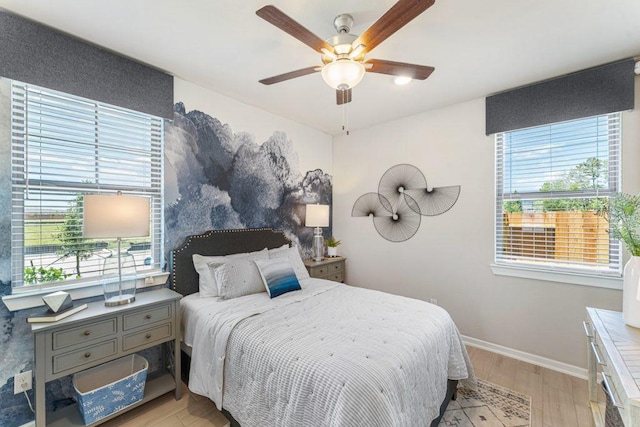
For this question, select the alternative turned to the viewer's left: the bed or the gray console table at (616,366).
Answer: the gray console table

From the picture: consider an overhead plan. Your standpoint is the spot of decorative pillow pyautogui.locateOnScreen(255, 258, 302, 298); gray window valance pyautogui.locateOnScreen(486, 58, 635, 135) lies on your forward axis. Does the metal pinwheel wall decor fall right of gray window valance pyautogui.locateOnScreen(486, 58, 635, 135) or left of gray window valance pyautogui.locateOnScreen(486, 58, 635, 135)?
left

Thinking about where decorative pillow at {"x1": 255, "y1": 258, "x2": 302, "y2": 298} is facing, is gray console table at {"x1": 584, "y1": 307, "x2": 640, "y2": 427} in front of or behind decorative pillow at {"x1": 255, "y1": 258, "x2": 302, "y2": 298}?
in front

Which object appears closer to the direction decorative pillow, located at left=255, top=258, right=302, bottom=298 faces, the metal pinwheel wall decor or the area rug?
the area rug

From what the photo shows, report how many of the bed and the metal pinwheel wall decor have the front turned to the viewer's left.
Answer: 0

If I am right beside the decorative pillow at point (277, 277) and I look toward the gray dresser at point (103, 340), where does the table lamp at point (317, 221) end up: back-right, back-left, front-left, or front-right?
back-right

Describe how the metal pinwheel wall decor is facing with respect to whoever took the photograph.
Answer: facing the viewer

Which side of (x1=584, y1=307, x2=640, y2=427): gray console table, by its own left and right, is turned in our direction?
left

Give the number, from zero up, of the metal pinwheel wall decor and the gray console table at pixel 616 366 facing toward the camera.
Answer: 1

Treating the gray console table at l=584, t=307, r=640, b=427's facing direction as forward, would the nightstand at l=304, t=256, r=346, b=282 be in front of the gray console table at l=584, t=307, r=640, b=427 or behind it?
in front

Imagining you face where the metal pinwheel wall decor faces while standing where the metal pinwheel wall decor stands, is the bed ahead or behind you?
ahead

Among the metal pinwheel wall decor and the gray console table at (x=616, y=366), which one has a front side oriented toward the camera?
the metal pinwheel wall decor

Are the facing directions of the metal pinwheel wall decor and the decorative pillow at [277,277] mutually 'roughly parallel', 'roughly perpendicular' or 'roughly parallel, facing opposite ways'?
roughly perpendicular

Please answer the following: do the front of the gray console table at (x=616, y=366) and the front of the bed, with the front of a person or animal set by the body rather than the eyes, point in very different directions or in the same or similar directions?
very different directions

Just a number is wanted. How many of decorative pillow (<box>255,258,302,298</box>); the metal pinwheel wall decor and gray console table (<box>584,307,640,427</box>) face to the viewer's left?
1
